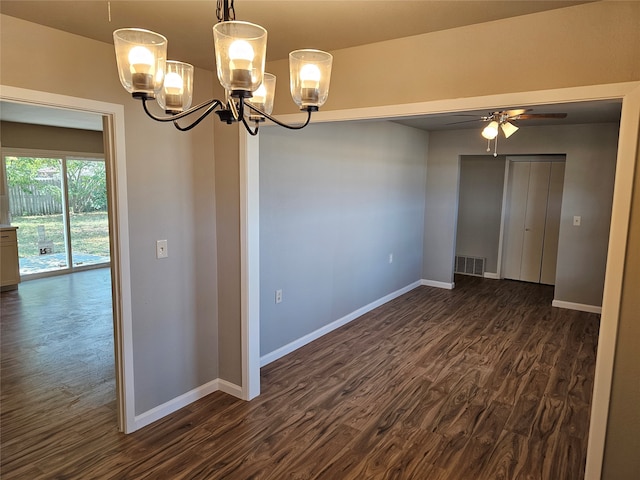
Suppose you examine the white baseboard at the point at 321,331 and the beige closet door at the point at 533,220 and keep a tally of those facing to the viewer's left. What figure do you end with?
0

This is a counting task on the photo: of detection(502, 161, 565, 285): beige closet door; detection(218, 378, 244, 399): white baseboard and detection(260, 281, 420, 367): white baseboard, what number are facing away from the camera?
0

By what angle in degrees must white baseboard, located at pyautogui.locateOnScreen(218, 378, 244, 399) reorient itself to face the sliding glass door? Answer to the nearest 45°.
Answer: approximately 90° to its right

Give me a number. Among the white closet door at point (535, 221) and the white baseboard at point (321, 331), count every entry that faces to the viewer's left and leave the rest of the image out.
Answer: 0

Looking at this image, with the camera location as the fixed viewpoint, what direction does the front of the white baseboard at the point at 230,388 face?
facing the viewer and to the left of the viewer

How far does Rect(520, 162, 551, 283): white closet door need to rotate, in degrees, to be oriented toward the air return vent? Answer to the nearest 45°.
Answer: approximately 90° to its right

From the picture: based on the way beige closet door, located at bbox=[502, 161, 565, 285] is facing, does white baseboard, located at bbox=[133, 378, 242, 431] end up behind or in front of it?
in front

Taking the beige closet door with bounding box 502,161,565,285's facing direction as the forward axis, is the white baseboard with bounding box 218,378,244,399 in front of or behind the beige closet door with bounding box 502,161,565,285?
in front

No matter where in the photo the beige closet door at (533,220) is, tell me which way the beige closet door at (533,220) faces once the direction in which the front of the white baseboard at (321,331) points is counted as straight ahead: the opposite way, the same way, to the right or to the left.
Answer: to the right

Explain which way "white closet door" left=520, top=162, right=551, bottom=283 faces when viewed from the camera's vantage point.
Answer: facing the viewer

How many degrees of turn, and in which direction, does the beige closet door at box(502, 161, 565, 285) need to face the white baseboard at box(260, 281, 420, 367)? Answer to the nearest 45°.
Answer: approximately 45° to its right

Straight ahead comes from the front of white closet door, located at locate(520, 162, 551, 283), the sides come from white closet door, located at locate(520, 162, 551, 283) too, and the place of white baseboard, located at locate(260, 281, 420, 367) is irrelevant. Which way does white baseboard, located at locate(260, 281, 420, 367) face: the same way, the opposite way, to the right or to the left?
to the left
